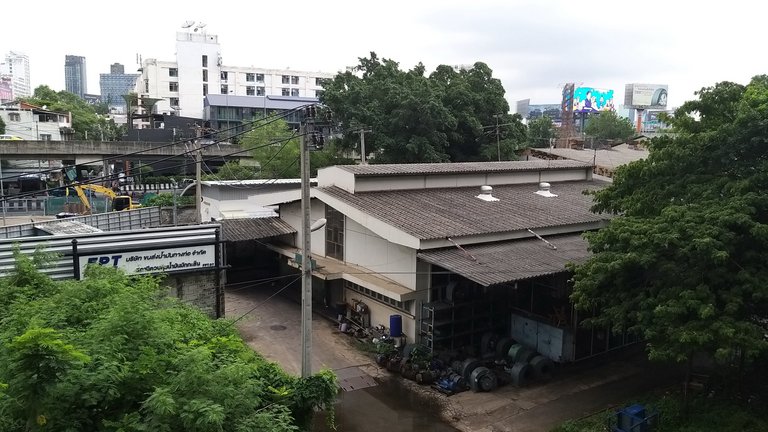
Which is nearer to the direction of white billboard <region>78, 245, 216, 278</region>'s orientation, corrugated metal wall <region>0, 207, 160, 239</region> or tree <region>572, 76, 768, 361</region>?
the tree

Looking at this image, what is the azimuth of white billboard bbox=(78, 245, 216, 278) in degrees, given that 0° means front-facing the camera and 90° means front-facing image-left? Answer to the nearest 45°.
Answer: approximately 0°

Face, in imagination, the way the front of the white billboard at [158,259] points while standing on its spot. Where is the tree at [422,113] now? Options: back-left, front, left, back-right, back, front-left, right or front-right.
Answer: back-left

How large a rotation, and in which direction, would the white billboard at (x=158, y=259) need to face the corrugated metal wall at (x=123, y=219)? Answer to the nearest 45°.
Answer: approximately 180°

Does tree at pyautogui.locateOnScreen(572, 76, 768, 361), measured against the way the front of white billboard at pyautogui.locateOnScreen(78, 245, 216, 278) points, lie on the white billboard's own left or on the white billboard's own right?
on the white billboard's own left

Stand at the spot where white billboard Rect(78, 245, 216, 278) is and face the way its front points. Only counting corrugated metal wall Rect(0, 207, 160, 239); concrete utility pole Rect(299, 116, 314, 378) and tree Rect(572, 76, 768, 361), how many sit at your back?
1

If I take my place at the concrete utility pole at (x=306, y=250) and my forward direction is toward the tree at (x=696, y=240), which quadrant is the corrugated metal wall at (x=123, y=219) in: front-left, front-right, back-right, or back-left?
back-left

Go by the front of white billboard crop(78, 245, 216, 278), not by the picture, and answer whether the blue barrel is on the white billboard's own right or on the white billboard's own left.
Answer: on the white billboard's own left

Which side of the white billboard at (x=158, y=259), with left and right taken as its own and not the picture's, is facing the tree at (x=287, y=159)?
back

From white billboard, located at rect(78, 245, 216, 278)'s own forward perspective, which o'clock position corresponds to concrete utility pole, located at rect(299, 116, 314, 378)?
The concrete utility pole is roughly at 11 o'clock from the white billboard.
